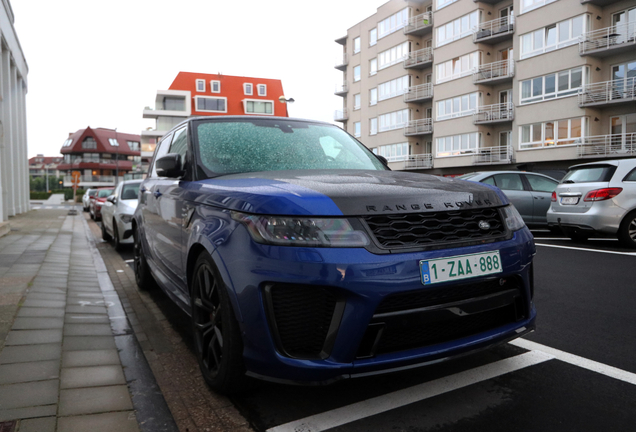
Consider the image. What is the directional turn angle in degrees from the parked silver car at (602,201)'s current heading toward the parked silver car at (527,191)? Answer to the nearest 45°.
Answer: approximately 90° to its left

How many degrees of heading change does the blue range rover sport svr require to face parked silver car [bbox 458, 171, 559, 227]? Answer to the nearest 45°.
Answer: approximately 90° to its left

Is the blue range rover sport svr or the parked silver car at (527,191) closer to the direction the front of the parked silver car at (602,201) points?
the parked silver car

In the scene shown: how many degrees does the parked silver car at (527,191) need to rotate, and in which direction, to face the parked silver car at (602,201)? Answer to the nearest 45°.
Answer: approximately 135° to its right

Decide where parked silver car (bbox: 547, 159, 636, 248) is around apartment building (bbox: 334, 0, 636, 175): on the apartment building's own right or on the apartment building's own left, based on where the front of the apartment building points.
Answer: on the apartment building's own left

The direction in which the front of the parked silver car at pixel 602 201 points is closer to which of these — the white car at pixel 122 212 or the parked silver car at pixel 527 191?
the parked silver car

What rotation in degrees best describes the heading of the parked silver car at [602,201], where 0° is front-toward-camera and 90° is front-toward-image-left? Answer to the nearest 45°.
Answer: approximately 225°
